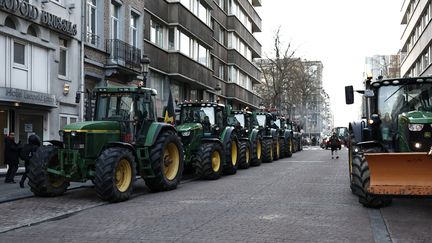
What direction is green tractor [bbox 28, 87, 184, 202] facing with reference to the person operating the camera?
facing the viewer and to the left of the viewer

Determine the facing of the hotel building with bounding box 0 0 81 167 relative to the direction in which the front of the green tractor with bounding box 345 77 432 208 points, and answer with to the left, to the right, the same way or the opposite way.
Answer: to the left

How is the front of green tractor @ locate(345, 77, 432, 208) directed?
toward the camera

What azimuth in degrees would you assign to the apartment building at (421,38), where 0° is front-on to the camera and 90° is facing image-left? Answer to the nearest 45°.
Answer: approximately 45°

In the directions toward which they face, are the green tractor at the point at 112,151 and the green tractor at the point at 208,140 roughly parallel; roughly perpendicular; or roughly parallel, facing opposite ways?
roughly parallel

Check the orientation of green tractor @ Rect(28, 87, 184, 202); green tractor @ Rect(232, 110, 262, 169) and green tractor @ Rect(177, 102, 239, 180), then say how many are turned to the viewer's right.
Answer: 0

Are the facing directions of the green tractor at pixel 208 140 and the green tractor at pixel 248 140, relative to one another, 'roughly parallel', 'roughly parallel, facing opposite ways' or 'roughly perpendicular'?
roughly parallel

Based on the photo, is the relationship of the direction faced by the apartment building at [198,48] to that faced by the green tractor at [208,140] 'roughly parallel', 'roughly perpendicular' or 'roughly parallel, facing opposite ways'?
roughly perpendicular

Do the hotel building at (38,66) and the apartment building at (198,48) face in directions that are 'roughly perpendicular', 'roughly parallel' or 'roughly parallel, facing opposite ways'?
roughly parallel

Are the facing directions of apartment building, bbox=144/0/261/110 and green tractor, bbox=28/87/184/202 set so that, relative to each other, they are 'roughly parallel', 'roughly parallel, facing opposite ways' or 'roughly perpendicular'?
roughly perpendicular

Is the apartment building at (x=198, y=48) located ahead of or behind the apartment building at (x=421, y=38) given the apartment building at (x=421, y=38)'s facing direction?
ahead

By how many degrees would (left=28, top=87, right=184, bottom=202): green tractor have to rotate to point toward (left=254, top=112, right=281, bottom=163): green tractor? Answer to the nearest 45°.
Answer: approximately 180°

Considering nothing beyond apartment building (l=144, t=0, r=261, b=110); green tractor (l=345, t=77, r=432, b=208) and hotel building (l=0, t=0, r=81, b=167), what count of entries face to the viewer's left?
0

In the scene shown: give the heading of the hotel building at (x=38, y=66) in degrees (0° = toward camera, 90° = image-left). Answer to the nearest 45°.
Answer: approximately 315°
